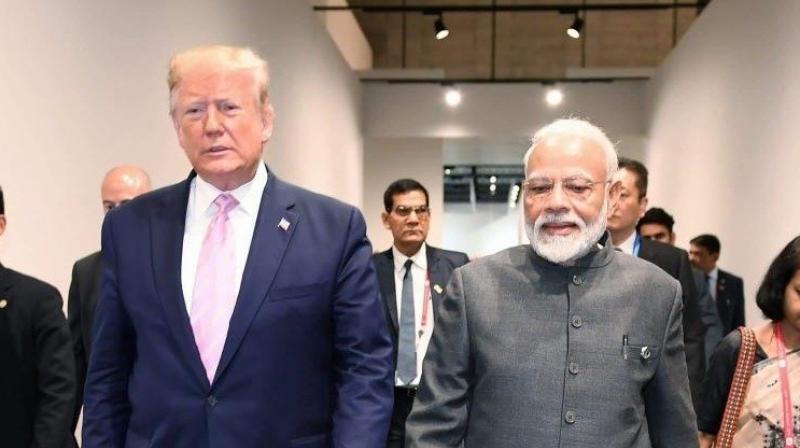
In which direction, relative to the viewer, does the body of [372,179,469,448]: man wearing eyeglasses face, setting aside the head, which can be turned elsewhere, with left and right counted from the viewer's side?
facing the viewer

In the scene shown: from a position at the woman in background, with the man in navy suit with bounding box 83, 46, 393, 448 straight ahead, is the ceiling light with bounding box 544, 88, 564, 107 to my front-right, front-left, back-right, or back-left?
back-right

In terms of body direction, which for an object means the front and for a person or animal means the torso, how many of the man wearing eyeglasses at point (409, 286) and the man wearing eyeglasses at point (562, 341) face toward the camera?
2

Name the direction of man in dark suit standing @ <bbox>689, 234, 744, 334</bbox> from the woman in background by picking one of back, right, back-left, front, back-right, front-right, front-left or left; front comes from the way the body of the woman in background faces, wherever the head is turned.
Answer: back-left

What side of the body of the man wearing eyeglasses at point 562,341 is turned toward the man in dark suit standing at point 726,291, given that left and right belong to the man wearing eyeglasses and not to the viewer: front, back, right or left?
back

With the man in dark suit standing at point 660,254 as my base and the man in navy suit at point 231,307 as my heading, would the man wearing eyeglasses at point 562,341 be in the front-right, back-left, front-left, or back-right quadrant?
front-left

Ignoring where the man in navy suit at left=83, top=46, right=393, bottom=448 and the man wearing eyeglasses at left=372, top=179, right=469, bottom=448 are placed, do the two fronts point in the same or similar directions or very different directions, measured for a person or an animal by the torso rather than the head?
same or similar directions

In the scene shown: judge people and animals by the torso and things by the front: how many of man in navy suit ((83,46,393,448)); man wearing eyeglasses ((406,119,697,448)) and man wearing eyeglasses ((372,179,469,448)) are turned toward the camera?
3

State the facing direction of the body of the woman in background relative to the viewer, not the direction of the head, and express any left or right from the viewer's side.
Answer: facing the viewer and to the right of the viewer

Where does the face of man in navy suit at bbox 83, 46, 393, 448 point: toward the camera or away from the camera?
toward the camera

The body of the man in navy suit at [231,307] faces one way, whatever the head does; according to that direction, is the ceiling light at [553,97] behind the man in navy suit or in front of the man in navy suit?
behind

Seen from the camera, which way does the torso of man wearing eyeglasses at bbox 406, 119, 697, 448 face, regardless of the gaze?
toward the camera

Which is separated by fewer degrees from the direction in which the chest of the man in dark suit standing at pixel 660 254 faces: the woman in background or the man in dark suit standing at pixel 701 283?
the woman in background

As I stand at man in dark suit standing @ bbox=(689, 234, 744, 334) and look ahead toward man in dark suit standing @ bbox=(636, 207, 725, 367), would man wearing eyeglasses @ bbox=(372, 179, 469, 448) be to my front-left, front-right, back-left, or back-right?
front-right

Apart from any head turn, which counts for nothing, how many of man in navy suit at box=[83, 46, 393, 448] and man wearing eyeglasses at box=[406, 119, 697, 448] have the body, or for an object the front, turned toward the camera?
2

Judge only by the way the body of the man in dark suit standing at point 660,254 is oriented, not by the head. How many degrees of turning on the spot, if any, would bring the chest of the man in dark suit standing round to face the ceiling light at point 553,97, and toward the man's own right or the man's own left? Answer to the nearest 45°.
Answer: approximately 135° to the man's own right
